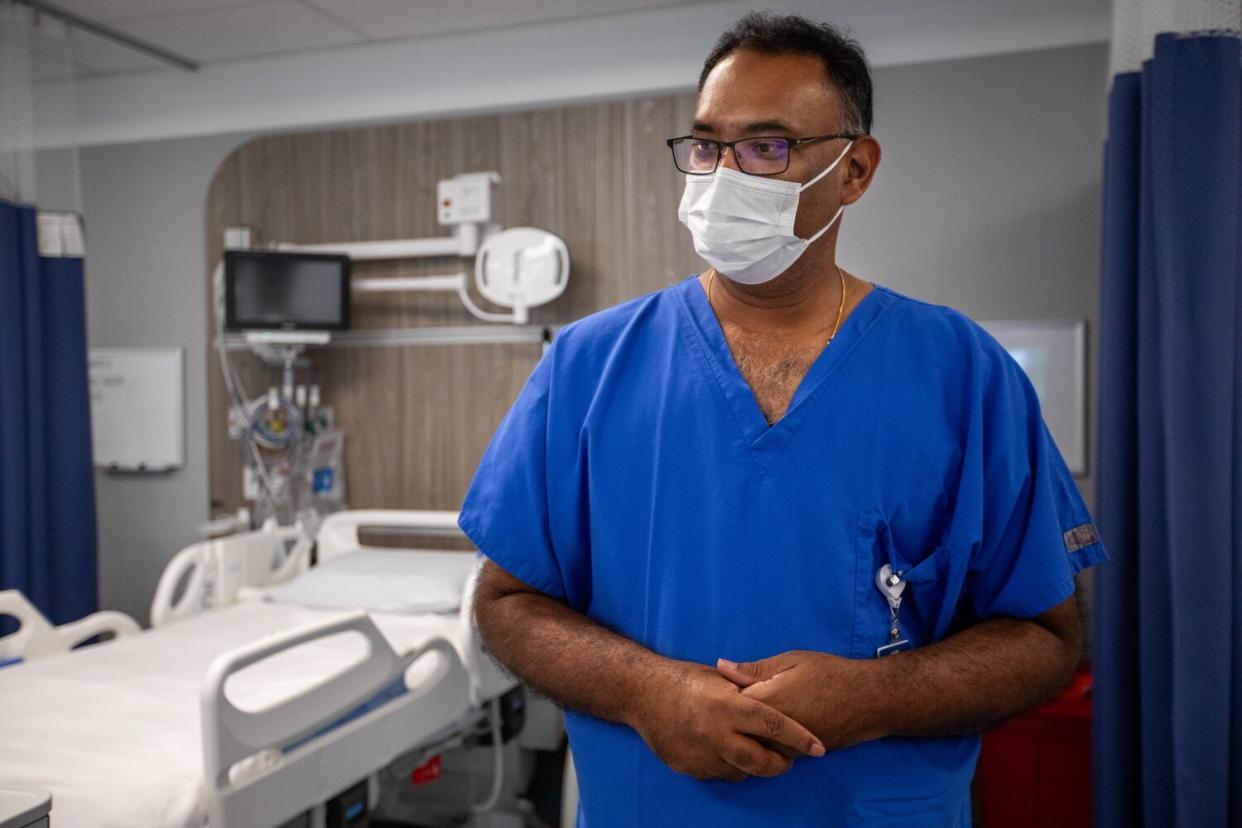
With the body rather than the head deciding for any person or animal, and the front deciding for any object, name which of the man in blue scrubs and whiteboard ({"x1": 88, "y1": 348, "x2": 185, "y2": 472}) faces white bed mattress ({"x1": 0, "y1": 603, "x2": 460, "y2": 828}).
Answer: the whiteboard

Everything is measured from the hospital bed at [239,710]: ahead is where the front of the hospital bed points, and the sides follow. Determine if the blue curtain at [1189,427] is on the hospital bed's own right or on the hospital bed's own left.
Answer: on the hospital bed's own left

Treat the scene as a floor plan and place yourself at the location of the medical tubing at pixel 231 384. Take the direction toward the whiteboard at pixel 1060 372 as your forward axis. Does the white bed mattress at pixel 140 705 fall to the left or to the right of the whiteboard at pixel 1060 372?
right

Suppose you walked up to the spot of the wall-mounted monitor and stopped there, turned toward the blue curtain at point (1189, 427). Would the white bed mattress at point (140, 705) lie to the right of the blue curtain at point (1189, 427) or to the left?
right

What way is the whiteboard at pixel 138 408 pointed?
toward the camera

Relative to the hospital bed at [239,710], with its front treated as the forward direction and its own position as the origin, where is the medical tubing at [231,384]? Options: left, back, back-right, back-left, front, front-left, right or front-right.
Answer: back-right

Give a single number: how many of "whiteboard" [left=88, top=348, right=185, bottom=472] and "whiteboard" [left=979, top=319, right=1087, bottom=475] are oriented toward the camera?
2

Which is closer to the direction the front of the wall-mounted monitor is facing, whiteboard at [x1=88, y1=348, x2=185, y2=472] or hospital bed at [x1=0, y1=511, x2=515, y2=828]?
the hospital bed

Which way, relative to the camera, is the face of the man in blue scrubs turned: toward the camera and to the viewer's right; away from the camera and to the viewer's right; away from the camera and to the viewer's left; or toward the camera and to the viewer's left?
toward the camera and to the viewer's left

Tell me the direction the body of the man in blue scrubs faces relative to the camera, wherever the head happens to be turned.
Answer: toward the camera

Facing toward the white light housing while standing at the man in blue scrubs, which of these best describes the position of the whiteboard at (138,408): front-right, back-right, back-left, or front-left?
front-left
